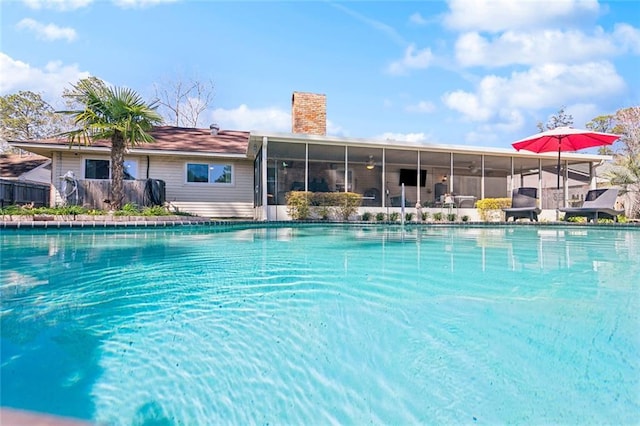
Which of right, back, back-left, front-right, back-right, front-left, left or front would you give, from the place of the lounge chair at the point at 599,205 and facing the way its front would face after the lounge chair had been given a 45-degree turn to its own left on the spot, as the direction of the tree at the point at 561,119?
back

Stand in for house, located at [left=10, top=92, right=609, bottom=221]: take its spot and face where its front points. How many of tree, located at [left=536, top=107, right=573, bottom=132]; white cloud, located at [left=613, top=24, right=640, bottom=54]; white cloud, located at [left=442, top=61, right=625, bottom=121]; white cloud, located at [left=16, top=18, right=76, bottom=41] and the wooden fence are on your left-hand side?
2

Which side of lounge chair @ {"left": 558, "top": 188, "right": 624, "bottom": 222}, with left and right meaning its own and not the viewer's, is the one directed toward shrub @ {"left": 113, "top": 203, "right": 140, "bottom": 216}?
front

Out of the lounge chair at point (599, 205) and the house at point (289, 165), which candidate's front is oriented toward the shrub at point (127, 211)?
the lounge chair

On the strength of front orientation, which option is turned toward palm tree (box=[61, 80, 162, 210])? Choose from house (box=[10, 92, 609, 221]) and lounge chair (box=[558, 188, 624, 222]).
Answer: the lounge chair

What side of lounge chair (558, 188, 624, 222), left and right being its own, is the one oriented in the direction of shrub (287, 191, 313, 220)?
front

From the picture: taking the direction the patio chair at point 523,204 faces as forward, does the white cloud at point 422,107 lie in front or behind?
behind

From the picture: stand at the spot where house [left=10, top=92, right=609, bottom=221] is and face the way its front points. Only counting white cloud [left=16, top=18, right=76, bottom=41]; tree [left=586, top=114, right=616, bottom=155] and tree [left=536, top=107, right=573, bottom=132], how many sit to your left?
1

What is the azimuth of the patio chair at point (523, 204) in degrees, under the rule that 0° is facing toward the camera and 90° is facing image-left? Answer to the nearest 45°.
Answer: approximately 0°

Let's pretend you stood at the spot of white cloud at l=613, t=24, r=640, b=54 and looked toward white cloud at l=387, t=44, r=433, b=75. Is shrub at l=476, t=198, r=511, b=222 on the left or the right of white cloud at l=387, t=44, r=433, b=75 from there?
left

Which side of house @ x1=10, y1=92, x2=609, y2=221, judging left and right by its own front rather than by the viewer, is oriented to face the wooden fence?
left

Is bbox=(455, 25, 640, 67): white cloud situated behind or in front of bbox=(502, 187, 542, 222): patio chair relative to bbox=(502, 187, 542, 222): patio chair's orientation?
behind

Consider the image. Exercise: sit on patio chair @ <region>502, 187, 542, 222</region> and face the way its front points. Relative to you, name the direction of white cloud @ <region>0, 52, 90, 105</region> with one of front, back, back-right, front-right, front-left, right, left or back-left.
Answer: right
